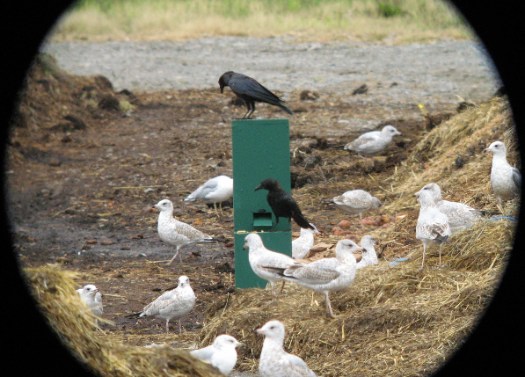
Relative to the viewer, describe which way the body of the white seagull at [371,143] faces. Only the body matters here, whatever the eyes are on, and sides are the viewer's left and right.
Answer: facing to the right of the viewer

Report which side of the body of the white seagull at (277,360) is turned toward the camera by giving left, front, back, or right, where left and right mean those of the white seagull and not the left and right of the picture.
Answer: left

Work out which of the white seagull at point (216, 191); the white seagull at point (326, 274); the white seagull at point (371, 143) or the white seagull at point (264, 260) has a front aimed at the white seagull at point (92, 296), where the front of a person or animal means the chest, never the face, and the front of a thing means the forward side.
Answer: the white seagull at point (264, 260)

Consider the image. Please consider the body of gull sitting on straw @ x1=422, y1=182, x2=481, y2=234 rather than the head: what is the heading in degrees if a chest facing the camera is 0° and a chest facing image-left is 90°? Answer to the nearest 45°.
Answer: approximately 90°

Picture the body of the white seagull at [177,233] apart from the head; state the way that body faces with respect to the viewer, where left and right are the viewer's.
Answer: facing to the left of the viewer

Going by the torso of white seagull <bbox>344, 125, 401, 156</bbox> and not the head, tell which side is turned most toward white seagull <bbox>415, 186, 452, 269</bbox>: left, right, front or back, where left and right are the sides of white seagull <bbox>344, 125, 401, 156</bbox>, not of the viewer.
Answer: right

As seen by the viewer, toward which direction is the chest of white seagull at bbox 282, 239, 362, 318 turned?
to the viewer's right

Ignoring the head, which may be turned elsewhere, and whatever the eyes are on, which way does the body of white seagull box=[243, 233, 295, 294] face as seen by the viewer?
to the viewer's left

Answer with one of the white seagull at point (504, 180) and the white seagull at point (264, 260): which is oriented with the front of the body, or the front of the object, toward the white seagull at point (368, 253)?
the white seagull at point (504, 180)

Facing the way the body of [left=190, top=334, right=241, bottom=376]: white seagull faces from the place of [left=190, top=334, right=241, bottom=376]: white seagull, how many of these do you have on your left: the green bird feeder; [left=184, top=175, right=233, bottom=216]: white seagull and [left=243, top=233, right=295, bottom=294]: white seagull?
3

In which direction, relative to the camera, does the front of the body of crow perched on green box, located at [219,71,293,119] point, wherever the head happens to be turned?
to the viewer's left
